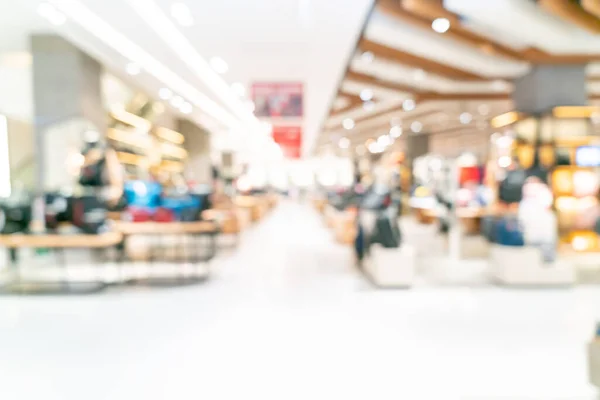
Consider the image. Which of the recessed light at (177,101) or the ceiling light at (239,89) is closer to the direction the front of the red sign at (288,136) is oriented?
the ceiling light

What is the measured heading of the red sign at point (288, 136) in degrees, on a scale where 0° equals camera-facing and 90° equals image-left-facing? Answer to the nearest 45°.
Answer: approximately 0°

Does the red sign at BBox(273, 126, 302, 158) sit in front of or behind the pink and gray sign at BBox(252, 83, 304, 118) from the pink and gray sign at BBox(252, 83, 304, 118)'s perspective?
behind

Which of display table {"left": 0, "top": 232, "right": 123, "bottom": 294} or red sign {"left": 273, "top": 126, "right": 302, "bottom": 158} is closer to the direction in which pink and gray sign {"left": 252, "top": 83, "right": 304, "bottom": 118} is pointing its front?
the display table

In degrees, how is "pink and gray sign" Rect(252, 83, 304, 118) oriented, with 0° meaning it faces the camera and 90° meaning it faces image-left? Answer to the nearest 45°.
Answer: approximately 0°

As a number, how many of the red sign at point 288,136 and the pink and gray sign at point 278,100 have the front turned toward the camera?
2

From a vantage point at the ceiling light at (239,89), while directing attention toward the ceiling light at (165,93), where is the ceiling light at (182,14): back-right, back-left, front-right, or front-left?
back-left
